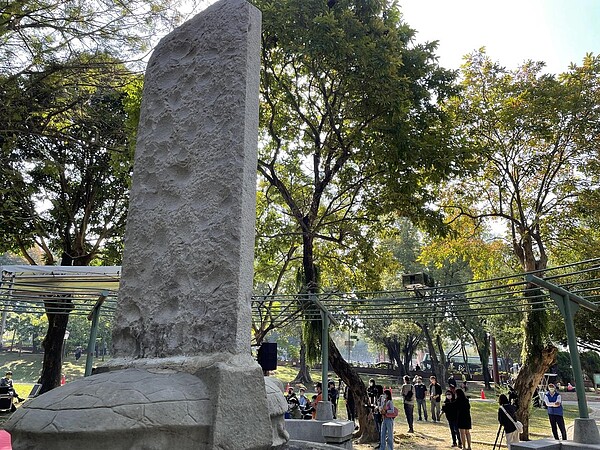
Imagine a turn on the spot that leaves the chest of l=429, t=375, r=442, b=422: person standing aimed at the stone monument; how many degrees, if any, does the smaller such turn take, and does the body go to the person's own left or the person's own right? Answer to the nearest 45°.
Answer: approximately 45° to the person's own left

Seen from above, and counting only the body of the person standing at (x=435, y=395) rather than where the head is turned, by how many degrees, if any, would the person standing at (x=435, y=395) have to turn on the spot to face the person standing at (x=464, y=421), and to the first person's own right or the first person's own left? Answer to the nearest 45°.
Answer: approximately 45° to the first person's own left

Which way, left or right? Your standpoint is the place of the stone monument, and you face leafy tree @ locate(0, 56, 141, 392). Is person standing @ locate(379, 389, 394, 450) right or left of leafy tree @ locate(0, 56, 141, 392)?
right

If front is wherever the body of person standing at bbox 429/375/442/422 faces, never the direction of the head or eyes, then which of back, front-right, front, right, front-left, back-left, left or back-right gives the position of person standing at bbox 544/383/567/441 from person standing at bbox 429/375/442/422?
left

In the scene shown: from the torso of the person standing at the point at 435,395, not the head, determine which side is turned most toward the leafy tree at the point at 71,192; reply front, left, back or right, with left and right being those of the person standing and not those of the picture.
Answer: front

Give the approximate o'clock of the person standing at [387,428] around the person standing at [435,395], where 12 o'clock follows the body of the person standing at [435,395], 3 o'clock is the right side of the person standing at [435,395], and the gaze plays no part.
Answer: the person standing at [387,428] is roughly at 11 o'clock from the person standing at [435,395].

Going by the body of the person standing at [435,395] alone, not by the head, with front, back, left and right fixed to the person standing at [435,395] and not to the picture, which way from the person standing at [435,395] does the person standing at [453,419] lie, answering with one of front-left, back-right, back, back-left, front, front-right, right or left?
front-left

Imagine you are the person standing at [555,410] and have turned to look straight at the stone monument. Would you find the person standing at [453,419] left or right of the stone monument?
right
